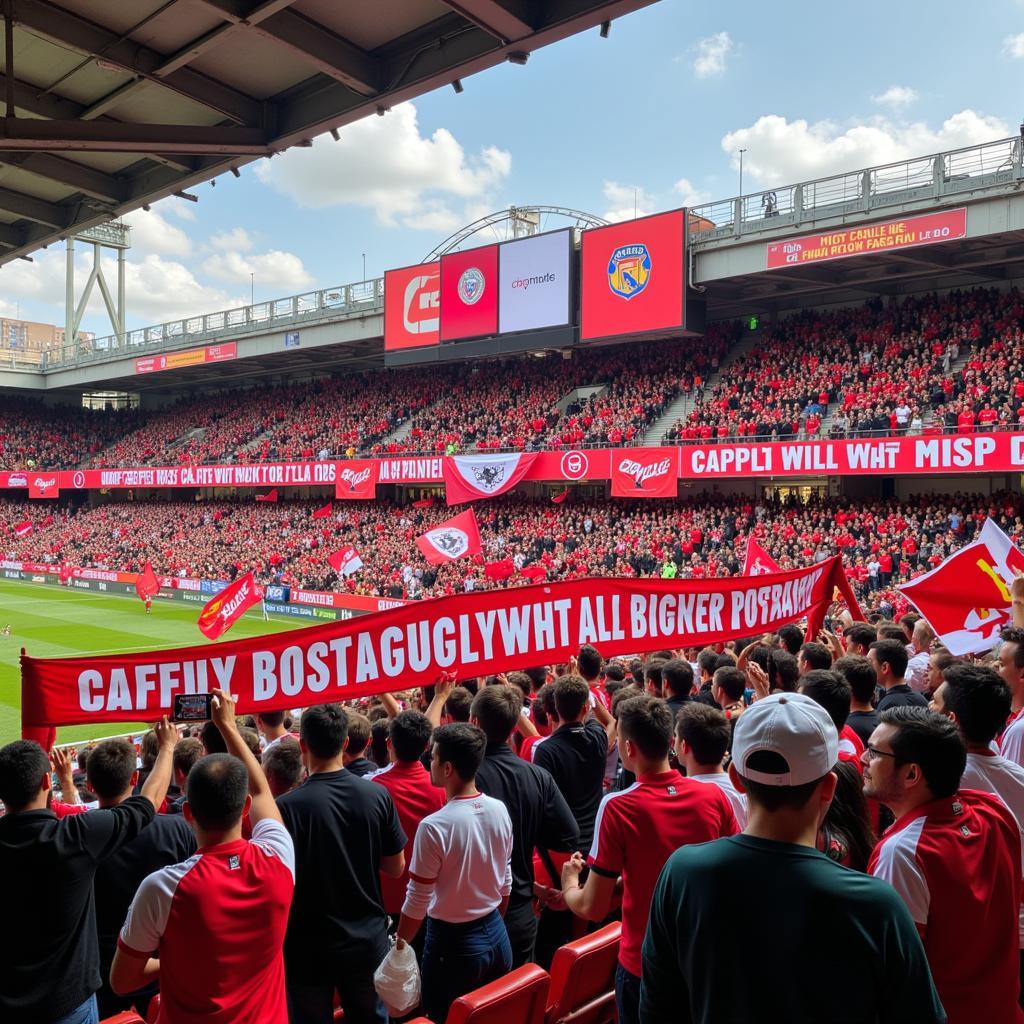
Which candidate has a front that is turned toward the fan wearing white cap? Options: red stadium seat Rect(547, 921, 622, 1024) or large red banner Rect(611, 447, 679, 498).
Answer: the large red banner

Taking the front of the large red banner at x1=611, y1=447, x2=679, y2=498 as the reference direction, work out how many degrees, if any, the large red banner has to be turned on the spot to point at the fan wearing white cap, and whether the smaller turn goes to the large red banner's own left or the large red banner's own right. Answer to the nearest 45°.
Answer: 0° — it already faces them

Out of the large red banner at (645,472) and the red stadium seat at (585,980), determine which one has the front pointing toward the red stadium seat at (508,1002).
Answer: the large red banner

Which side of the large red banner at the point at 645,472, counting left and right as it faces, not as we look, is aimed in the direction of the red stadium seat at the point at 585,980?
front

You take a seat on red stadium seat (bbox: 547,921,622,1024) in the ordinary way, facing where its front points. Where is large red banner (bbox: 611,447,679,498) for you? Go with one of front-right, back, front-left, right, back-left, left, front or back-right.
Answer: front-right

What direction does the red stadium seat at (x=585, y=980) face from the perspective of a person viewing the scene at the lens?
facing away from the viewer and to the left of the viewer

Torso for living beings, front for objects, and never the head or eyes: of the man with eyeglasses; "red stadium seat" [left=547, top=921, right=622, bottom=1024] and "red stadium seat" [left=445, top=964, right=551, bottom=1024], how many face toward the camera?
0

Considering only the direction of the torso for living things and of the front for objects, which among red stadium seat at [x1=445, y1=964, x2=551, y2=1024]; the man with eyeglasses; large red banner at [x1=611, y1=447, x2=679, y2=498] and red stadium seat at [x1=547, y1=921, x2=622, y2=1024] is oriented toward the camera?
the large red banner

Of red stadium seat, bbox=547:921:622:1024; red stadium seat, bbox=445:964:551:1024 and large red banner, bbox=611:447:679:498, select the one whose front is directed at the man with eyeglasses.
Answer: the large red banner

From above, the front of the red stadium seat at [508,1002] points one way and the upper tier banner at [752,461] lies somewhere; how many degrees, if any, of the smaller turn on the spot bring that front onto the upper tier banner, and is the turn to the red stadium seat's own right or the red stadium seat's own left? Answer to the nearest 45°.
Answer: approximately 45° to the red stadium seat's own right

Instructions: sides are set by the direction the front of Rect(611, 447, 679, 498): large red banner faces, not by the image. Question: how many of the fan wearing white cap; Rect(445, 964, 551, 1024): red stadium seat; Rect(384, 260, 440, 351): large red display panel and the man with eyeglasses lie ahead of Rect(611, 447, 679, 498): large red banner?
3

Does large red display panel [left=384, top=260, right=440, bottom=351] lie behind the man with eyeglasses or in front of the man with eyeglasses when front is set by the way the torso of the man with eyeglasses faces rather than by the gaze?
in front

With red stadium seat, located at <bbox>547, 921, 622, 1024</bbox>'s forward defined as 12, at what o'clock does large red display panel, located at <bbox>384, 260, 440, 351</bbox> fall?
The large red display panel is roughly at 1 o'clock from the red stadium seat.

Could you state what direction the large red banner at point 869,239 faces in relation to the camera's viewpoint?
facing the viewer and to the left of the viewer

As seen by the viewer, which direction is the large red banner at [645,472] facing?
toward the camera

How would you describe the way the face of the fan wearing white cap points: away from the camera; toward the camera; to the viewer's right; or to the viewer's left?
away from the camera

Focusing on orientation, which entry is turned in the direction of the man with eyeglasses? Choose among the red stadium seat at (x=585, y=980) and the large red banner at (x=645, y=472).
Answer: the large red banner

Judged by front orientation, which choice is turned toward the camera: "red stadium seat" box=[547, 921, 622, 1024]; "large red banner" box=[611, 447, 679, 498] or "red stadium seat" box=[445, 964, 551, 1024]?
the large red banner

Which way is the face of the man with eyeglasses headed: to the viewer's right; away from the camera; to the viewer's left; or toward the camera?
to the viewer's left

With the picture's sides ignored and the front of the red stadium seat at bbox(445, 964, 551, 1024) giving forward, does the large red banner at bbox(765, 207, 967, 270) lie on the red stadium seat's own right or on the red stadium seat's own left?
on the red stadium seat's own right
